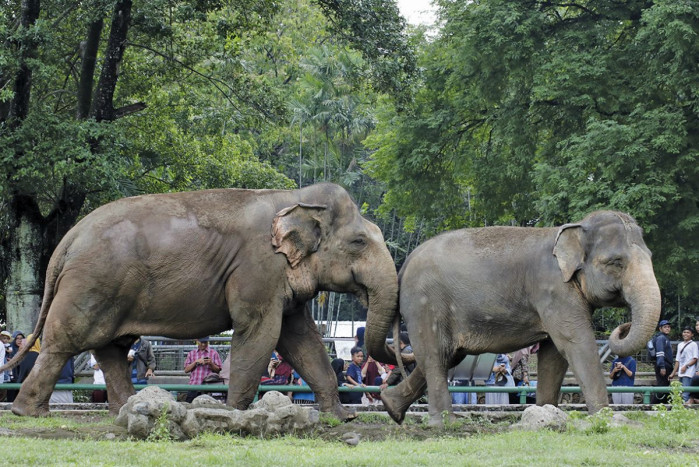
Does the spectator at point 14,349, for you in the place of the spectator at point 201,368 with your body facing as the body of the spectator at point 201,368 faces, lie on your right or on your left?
on your right

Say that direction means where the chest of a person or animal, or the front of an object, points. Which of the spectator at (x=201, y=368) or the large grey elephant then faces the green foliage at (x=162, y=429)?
the spectator

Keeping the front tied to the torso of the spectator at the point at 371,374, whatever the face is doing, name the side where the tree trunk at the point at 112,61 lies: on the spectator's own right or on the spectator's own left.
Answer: on the spectator's own right

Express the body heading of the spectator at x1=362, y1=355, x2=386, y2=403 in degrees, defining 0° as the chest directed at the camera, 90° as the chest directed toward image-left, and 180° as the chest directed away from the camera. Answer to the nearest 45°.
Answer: approximately 0°

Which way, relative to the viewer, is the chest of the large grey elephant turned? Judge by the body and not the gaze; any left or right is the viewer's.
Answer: facing to the right of the viewer

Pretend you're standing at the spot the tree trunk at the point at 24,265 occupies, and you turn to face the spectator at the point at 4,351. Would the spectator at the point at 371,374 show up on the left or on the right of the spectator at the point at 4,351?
left

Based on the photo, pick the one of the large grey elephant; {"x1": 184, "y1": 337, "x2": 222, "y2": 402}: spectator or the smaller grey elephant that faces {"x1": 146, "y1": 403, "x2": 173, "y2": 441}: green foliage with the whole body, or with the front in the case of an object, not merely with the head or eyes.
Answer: the spectator

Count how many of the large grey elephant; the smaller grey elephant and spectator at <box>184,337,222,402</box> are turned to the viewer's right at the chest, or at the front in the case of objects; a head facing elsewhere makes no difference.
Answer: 2

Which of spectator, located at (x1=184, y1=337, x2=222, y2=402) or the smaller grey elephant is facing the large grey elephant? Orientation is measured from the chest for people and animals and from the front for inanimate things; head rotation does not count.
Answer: the spectator

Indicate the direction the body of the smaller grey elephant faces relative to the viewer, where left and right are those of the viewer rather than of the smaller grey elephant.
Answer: facing to the right of the viewer

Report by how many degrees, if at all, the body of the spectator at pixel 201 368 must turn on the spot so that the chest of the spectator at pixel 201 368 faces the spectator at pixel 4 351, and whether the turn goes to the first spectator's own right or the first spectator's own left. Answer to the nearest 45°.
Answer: approximately 135° to the first spectator's own right
